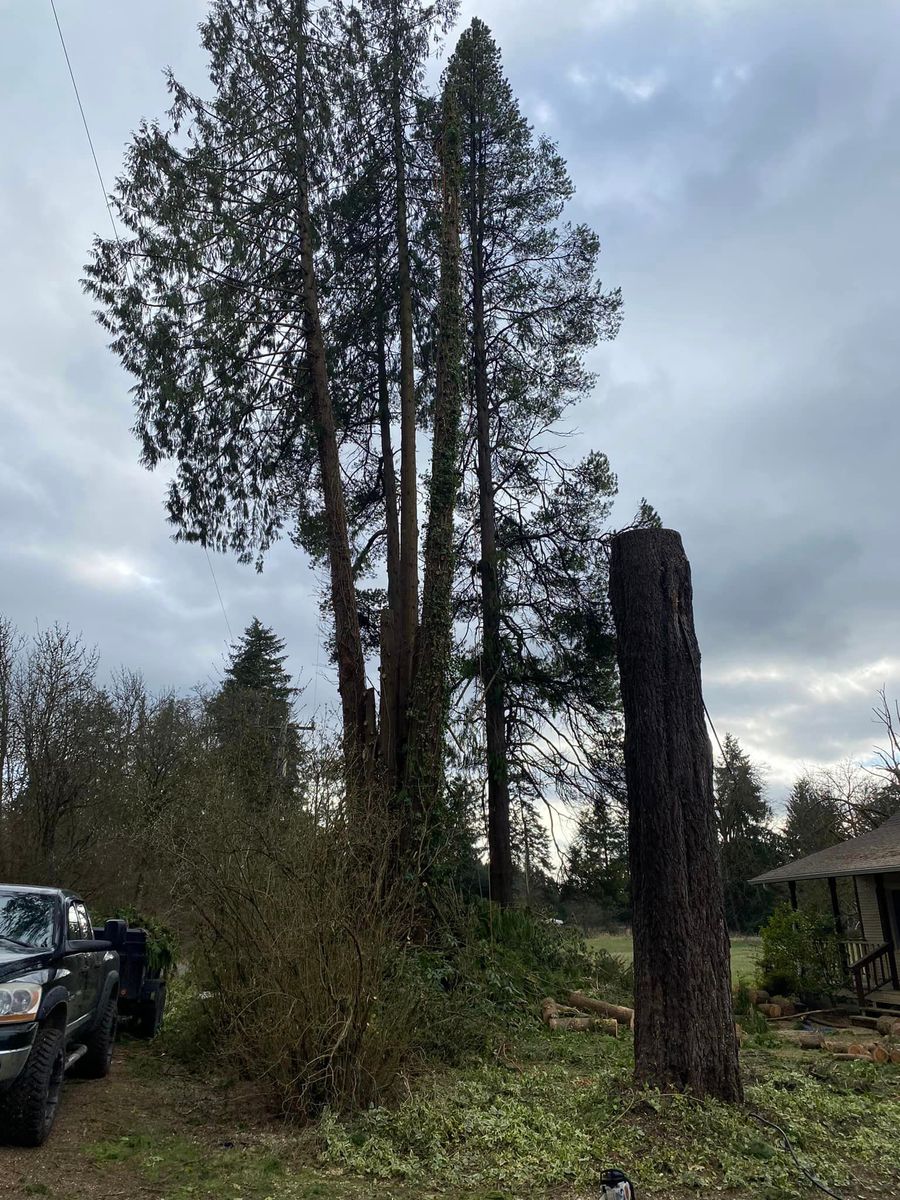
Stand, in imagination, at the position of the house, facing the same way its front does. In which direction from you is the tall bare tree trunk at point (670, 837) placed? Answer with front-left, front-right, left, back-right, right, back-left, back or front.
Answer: front-left

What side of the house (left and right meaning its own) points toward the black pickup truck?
front

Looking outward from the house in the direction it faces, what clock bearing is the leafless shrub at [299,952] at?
The leafless shrub is roughly at 11 o'clock from the house.

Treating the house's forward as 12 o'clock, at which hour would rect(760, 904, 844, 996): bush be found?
The bush is roughly at 1 o'clock from the house.

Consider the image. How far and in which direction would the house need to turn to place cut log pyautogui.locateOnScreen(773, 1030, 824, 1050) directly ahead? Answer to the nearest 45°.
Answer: approximately 45° to its left

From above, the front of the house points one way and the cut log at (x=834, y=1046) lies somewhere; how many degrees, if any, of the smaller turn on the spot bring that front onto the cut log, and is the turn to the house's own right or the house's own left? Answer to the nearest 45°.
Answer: approximately 45° to the house's own left

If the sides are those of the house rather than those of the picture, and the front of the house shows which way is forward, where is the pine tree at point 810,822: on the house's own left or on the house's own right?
on the house's own right

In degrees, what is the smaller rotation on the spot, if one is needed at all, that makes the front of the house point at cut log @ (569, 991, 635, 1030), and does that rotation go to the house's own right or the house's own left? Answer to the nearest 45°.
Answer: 0° — it already faces it
